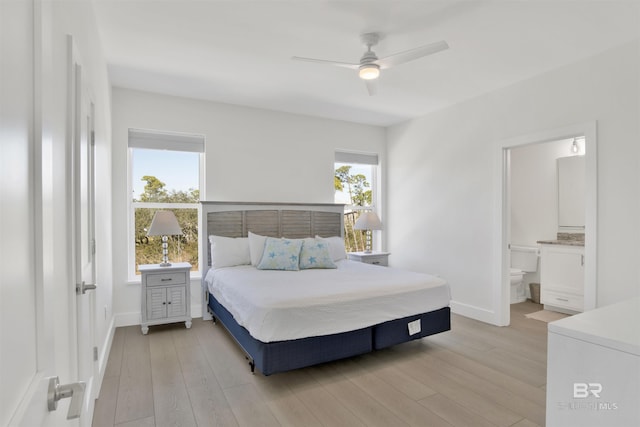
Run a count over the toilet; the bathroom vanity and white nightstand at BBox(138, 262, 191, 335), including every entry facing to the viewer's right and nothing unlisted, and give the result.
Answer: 0

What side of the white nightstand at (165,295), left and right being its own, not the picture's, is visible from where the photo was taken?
front

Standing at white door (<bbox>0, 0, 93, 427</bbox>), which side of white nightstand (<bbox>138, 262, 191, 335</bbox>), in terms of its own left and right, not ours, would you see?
front

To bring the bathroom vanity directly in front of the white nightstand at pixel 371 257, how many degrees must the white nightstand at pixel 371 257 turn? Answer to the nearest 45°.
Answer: approximately 45° to its left

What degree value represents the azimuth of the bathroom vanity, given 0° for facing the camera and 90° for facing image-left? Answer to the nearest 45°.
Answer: approximately 45°

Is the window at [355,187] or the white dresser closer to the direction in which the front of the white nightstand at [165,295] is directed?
the white dresser

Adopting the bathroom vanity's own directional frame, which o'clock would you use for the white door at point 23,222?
The white door is roughly at 11 o'clock from the bathroom vanity.

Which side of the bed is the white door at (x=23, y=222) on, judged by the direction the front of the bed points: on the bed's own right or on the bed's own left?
on the bed's own right

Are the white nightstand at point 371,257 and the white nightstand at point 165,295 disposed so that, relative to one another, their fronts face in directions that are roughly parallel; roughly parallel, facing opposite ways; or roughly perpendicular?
roughly parallel

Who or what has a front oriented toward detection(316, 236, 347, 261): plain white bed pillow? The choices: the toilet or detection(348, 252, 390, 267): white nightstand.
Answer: the toilet

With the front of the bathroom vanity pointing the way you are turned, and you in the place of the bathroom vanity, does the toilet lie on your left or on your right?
on your right

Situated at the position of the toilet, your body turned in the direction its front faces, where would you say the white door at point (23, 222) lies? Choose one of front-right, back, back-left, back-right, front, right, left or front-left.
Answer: front-left

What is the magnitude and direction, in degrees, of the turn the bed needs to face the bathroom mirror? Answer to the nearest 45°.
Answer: approximately 90° to its left

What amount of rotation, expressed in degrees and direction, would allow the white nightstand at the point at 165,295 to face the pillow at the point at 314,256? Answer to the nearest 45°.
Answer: approximately 90° to its left

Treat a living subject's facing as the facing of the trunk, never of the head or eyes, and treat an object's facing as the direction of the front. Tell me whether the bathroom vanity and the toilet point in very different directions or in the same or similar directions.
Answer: same or similar directions

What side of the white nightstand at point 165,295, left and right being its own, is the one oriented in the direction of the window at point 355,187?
left

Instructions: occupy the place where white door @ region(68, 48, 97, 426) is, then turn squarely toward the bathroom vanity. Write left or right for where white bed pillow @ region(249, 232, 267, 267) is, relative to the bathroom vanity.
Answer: left

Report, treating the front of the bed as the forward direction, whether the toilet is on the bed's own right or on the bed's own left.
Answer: on the bed's own left

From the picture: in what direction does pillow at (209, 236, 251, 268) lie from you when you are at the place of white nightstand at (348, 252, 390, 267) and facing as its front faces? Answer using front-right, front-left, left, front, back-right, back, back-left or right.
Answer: right
